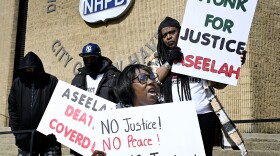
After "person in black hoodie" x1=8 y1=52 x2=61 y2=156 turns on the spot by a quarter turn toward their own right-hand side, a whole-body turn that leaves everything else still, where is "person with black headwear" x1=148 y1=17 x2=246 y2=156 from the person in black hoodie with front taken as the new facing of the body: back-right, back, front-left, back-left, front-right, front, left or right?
back-left

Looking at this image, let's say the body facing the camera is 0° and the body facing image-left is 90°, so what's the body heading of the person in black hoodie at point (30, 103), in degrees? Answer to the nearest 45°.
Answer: approximately 0°

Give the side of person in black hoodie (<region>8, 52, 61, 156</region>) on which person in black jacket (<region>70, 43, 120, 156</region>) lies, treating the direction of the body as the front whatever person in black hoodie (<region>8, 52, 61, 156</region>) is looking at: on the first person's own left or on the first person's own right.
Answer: on the first person's own left
